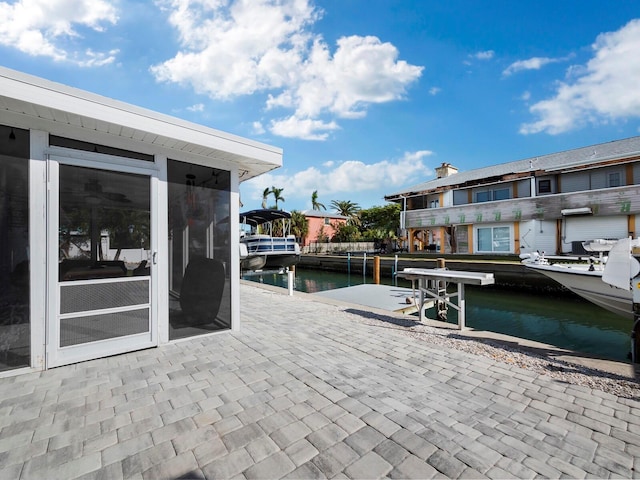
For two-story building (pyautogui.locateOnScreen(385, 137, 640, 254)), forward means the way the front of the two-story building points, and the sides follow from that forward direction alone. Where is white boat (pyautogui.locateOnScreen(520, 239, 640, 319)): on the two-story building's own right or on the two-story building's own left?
on the two-story building's own left

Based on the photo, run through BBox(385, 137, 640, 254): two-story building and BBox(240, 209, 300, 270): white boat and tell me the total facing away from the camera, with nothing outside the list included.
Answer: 0

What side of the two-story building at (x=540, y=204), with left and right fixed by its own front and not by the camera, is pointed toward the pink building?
right

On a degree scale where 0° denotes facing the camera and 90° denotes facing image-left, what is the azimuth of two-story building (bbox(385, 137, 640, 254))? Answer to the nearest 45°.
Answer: approximately 45°

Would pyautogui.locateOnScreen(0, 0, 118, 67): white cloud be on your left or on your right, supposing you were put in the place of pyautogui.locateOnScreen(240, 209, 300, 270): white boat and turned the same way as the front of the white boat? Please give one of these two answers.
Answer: on your right
